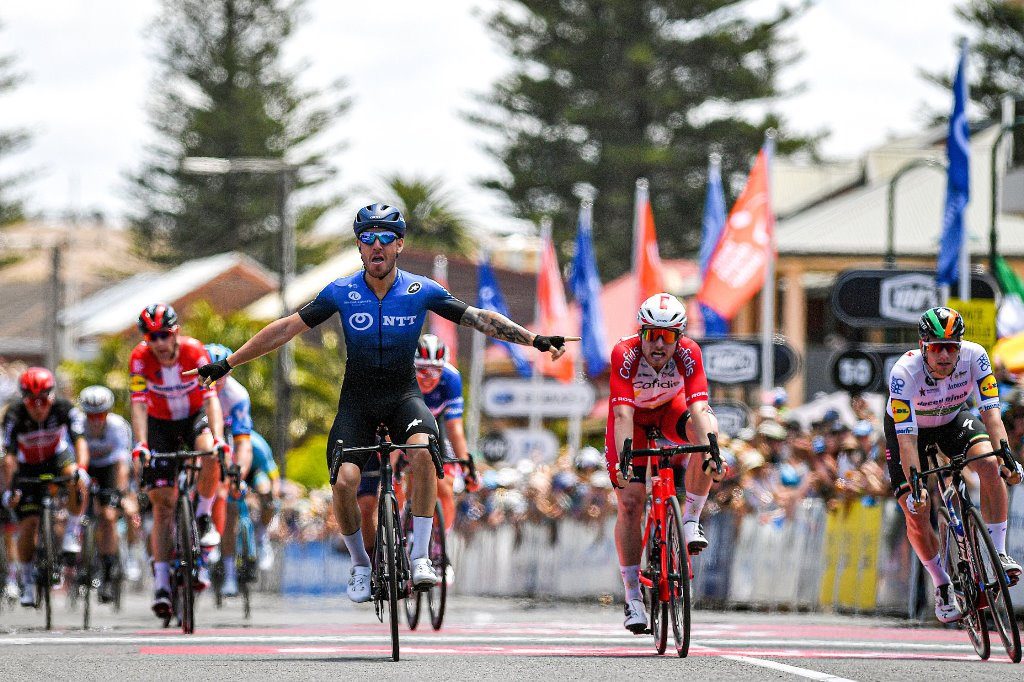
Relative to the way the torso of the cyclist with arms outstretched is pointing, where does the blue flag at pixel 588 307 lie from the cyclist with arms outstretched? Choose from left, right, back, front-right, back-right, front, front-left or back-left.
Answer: back

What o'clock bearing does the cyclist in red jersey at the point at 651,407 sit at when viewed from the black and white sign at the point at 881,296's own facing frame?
The cyclist in red jersey is roughly at 12 o'clock from the black and white sign.

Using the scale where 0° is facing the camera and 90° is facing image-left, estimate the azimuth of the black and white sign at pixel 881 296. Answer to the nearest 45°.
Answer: approximately 0°

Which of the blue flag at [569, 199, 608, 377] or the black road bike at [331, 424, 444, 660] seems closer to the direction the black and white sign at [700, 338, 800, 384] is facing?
the black road bike

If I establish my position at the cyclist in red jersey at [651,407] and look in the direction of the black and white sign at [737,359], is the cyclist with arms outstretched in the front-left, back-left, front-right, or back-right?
back-left
